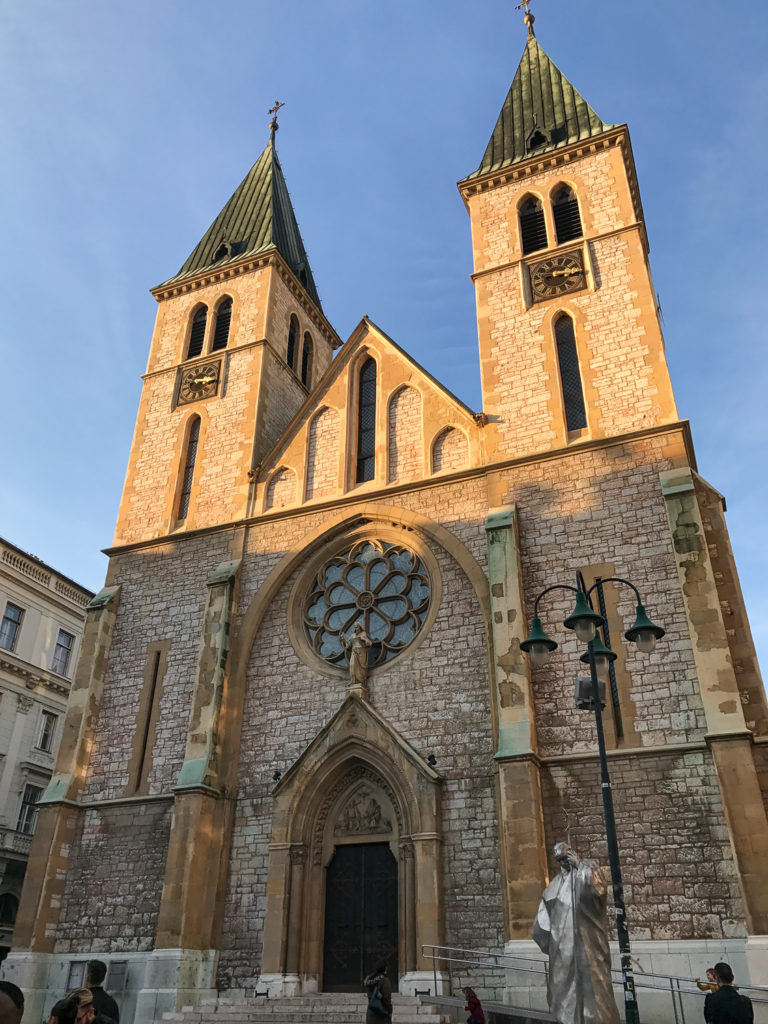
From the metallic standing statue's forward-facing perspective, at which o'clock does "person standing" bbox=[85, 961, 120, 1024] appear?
The person standing is roughly at 1 o'clock from the metallic standing statue.

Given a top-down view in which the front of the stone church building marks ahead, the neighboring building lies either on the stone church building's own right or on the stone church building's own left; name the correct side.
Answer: on the stone church building's own right

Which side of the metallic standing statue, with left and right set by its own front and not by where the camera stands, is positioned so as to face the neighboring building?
right

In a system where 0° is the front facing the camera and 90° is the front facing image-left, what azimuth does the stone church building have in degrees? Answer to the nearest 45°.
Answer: approximately 0°

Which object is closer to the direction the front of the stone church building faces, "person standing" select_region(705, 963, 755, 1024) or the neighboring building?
the person standing

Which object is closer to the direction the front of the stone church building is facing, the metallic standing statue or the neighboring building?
the metallic standing statue
